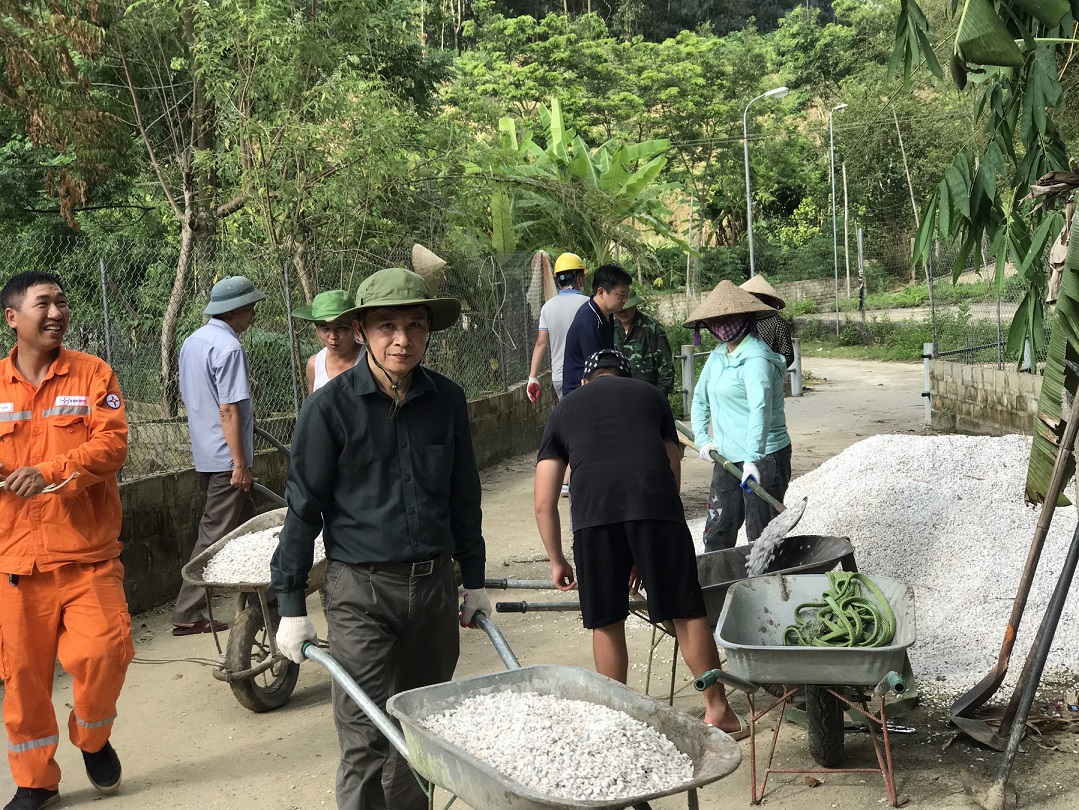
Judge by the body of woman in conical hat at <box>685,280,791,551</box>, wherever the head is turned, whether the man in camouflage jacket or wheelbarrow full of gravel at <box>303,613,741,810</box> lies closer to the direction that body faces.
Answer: the wheelbarrow full of gravel

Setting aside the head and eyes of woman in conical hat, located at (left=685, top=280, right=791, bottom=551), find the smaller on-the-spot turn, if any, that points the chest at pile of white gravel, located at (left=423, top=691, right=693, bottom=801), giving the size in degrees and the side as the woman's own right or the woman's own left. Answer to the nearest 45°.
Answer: approximately 45° to the woman's own left

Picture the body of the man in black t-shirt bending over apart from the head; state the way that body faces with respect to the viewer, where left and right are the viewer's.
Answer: facing away from the viewer

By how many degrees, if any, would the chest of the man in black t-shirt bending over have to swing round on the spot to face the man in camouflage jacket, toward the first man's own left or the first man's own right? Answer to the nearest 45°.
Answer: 0° — they already face them

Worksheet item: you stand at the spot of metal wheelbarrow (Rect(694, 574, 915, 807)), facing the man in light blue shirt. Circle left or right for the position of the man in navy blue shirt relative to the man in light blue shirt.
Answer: right

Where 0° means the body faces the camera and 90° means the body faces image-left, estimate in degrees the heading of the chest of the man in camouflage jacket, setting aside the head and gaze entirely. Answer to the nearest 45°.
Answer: approximately 45°

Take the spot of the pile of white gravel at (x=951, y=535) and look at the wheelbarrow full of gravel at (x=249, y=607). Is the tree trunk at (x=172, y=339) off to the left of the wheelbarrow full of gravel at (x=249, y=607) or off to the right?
right

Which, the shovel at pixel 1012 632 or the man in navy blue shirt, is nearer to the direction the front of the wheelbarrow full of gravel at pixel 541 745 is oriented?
the shovel

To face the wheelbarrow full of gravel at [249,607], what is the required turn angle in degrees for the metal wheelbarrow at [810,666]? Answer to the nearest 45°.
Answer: approximately 90° to its left

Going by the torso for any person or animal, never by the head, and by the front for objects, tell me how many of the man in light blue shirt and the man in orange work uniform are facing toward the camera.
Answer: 1
